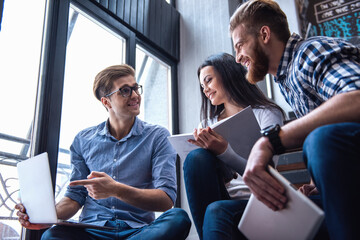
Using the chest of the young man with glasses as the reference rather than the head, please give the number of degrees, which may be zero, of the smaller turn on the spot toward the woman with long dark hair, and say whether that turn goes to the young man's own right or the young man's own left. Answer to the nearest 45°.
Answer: approximately 45° to the young man's own left

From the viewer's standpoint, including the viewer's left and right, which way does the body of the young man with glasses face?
facing the viewer

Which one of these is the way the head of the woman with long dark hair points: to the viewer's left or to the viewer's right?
to the viewer's left

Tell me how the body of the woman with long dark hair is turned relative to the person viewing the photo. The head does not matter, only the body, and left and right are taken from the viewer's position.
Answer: facing the viewer and to the left of the viewer

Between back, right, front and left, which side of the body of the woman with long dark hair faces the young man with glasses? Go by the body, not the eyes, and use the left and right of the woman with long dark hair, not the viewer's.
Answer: right

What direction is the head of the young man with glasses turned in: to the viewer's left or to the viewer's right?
to the viewer's right

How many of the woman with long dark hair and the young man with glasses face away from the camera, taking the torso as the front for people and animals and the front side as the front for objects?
0
